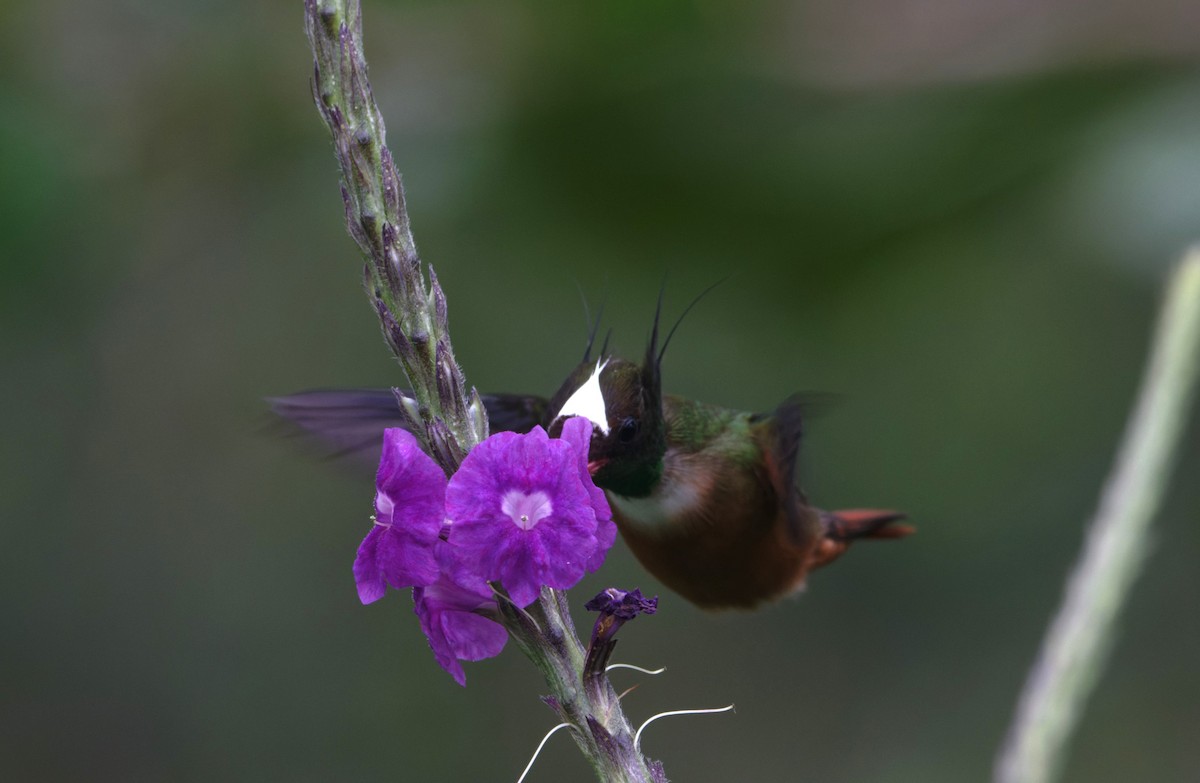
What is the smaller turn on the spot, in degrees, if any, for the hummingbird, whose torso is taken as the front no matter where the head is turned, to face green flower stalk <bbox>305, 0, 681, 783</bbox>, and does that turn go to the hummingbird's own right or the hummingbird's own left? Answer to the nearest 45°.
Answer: approximately 45° to the hummingbird's own left

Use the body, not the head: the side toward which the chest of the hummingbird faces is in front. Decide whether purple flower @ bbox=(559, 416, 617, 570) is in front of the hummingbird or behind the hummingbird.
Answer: in front

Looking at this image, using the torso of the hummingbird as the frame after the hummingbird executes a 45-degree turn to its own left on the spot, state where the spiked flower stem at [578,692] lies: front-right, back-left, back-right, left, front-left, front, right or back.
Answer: front

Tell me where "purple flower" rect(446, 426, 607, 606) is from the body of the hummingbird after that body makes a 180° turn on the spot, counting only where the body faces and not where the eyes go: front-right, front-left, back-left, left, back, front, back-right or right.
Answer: back-right

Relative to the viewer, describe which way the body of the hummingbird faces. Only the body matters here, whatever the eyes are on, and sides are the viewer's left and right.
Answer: facing the viewer and to the left of the viewer

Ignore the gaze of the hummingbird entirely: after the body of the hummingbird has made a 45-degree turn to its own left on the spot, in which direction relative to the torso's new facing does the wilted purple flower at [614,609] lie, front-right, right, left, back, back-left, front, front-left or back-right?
front
